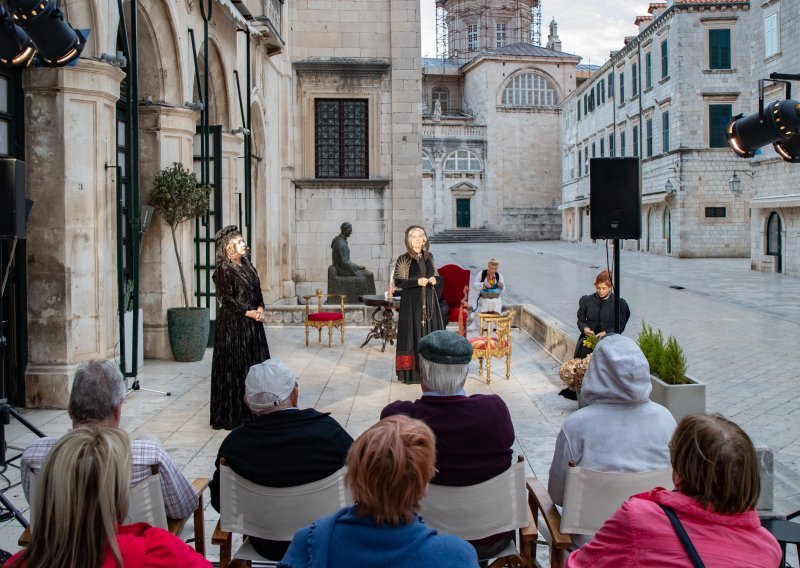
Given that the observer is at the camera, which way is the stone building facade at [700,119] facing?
facing the viewer and to the left of the viewer

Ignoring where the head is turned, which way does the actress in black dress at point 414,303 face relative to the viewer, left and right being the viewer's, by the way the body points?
facing the viewer and to the right of the viewer

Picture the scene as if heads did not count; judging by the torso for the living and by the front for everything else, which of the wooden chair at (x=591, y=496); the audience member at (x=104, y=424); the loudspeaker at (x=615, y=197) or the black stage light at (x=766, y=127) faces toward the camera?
the loudspeaker

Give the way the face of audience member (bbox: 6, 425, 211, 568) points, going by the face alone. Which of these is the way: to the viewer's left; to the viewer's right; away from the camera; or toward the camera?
away from the camera

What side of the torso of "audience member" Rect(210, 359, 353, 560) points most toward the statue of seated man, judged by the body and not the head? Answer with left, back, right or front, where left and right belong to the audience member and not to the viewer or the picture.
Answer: front

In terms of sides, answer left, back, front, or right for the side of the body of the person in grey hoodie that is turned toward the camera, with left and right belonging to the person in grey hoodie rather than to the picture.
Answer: back

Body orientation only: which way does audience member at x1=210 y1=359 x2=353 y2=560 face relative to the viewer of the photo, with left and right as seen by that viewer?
facing away from the viewer

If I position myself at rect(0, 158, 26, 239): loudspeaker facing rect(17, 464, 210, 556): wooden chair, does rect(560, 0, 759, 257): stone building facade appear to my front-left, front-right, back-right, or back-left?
back-left

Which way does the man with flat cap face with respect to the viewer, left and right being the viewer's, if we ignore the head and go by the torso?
facing away from the viewer

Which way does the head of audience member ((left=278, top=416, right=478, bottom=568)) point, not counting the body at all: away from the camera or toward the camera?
away from the camera

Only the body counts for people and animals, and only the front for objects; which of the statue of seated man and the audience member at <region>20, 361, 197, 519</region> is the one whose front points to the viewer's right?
the statue of seated man

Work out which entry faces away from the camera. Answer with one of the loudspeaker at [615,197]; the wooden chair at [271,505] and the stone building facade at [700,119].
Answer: the wooden chair

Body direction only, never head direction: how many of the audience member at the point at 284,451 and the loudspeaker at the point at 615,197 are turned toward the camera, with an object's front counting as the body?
1

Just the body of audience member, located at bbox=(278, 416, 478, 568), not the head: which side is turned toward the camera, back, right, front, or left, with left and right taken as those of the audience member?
back

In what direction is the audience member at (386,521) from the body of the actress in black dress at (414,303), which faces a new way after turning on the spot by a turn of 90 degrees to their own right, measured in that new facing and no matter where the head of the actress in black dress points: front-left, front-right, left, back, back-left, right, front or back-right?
front-left

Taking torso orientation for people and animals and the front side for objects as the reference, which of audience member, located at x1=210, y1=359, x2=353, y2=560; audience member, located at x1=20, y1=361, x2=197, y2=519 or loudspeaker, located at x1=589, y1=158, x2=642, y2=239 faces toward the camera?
the loudspeaker

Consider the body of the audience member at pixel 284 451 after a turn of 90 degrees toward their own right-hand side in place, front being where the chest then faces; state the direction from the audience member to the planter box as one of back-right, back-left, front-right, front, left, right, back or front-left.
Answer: front-left
